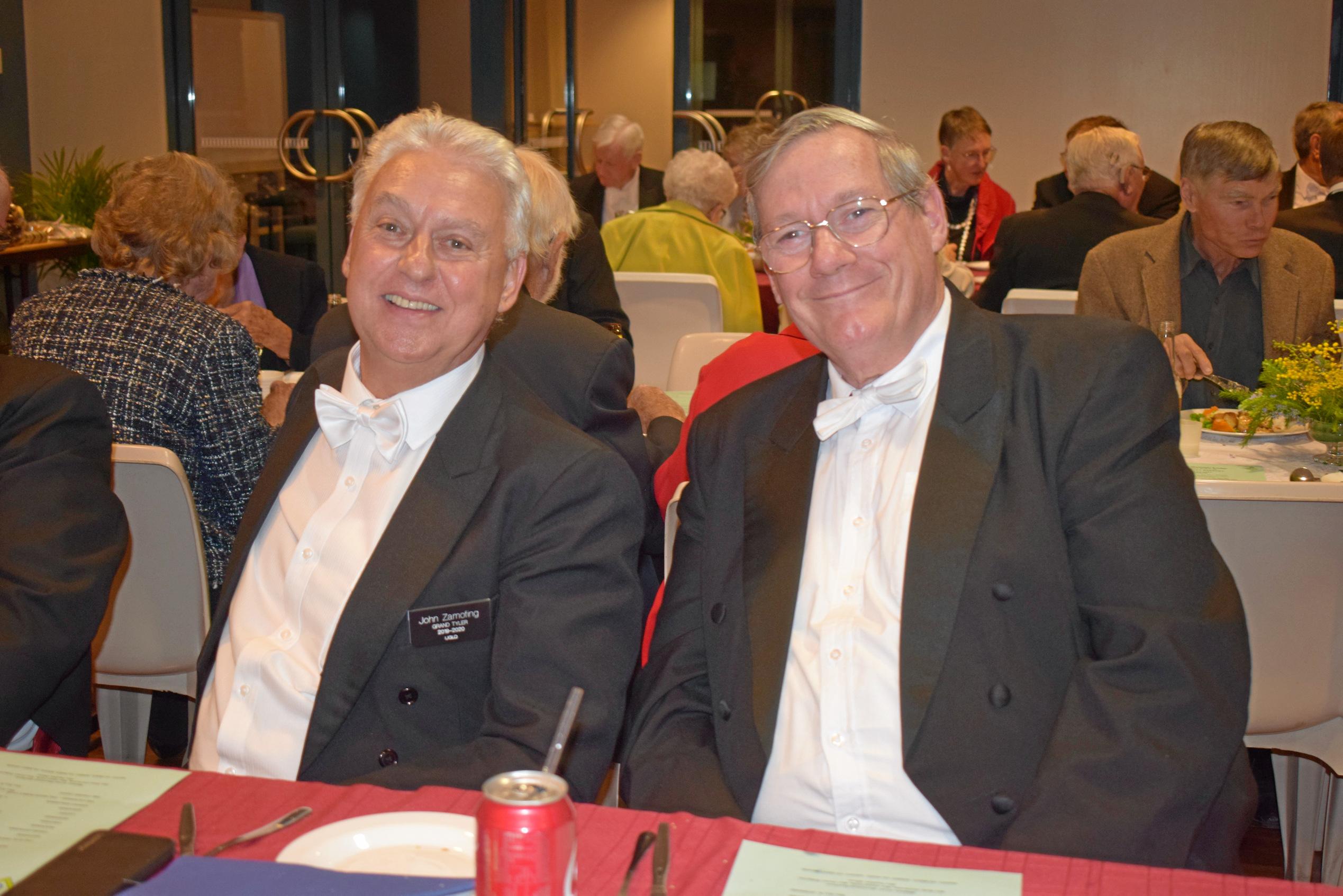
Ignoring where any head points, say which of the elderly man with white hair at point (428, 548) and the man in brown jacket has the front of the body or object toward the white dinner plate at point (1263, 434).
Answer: the man in brown jacket

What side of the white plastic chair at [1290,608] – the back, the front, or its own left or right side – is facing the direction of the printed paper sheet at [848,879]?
back

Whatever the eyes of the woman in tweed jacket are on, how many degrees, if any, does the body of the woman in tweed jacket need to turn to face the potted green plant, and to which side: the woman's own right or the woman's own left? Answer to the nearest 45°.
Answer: approximately 45° to the woman's own left

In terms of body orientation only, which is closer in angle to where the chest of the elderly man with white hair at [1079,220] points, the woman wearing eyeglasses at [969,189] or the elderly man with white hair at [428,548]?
the woman wearing eyeglasses

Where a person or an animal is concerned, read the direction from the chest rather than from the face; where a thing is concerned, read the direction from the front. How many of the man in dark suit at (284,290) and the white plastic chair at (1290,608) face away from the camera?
1

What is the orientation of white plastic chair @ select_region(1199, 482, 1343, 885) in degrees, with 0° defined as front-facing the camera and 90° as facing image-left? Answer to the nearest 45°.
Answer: approximately 180°

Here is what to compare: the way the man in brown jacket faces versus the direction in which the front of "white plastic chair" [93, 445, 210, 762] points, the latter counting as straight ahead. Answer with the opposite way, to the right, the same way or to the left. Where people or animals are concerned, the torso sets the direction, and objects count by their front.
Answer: the opposite way

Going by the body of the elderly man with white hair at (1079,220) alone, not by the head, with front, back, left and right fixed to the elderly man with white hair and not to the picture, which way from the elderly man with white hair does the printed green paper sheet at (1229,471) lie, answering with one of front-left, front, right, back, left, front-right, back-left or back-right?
back-right

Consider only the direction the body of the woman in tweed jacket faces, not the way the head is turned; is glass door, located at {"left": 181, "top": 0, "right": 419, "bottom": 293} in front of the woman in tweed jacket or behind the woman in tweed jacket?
in front

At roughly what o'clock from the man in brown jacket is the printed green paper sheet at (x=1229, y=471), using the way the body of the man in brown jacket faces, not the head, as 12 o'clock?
The printed green paper sheet is roughly at 12 o'clock from the man in brown jacket.

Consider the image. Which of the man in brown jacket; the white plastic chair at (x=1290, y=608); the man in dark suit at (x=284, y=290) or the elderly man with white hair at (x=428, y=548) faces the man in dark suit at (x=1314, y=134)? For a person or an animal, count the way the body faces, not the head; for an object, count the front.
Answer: the white plastic chair
